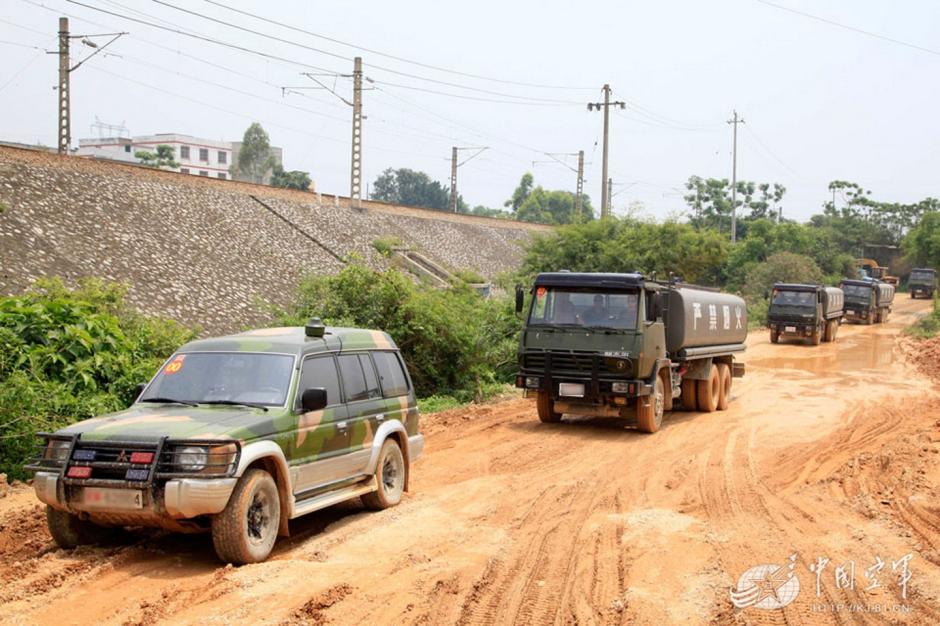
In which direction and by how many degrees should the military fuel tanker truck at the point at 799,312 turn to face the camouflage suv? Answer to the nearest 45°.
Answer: approximately 45° to its left

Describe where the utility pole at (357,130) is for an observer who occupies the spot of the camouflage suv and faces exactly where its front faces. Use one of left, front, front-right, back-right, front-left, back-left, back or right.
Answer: back-right

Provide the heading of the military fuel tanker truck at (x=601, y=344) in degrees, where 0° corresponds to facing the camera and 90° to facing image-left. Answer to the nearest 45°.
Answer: approximately 45°

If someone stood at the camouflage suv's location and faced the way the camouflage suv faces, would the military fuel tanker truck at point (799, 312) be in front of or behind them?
behind

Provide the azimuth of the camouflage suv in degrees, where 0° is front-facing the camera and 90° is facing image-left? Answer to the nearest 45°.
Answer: approximately 45°

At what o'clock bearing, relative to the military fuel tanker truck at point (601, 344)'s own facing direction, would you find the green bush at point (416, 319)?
The green bush is roughly at 3 o'clock from the military fuel tanker truck.

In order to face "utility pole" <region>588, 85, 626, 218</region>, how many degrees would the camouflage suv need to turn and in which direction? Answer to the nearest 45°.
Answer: approximately 180°
